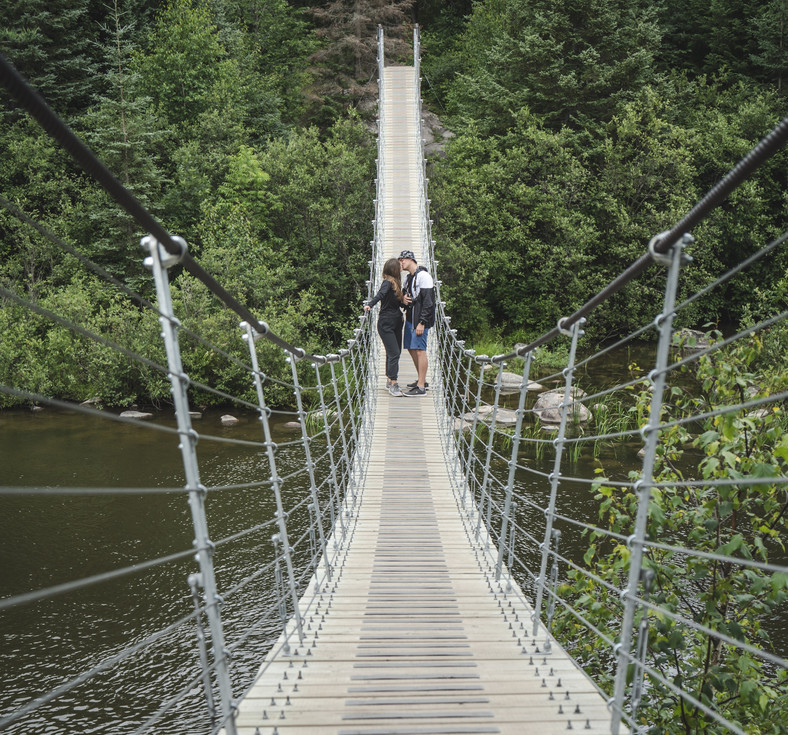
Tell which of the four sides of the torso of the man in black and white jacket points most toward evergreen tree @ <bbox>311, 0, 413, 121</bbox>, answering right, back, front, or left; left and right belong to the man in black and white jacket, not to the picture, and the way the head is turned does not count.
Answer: right

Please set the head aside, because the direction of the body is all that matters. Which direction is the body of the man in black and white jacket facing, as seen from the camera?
to the viewer's left

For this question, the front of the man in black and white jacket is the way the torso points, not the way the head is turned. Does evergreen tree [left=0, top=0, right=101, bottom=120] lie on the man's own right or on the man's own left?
on the man's own right

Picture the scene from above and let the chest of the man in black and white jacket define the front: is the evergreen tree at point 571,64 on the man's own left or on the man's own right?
on the man's own right

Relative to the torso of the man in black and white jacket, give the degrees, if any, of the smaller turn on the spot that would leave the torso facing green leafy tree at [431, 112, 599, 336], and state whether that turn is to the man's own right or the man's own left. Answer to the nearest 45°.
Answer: approximately 90° to the man's own right

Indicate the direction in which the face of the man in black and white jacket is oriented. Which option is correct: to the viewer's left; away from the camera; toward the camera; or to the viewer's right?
to the viewer's left
